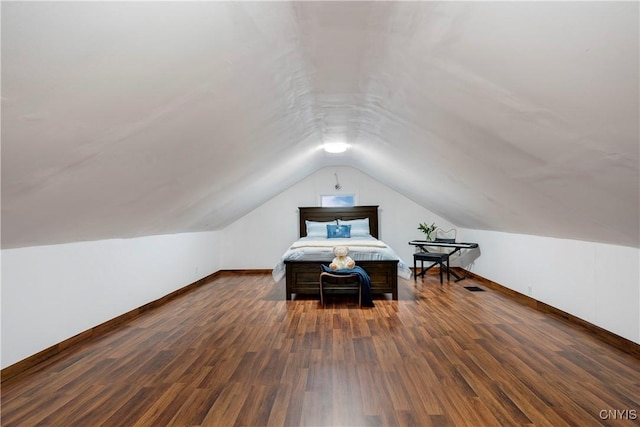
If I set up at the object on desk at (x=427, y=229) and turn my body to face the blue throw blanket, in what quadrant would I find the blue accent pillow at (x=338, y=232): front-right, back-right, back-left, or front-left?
front-right

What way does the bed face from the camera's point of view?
toward the camera

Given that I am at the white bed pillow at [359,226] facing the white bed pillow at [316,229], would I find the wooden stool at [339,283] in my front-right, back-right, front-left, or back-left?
front-left

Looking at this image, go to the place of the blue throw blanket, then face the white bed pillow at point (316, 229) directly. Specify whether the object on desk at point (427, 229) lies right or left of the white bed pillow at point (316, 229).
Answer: right

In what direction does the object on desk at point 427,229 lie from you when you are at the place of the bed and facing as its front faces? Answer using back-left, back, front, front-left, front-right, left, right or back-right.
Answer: back-left
